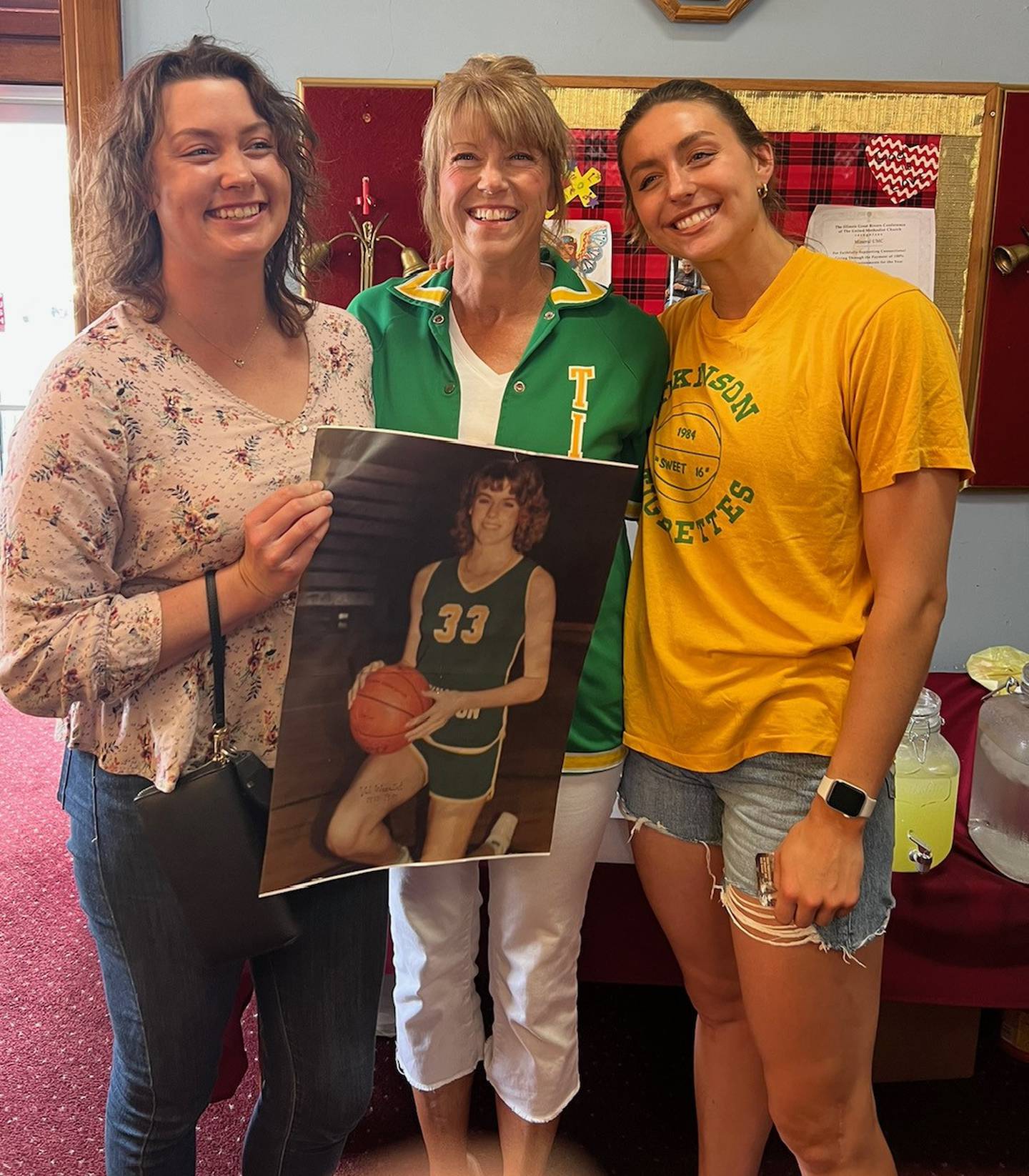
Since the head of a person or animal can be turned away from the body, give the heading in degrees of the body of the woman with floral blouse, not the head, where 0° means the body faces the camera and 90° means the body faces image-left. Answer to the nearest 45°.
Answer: approximately 315°

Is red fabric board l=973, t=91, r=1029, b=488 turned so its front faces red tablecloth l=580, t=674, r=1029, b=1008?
yes

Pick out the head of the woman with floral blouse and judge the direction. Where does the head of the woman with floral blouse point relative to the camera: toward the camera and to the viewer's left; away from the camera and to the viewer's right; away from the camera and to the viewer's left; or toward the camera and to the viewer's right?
toward the camera and to the viewer's right

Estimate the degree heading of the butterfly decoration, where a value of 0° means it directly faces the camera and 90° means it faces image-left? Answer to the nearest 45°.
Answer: approximately 0°

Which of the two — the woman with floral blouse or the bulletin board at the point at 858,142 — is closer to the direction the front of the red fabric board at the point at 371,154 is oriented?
the woman with floral blouse

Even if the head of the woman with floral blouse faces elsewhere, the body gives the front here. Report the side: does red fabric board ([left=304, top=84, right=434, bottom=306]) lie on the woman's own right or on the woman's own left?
on the woman's own left

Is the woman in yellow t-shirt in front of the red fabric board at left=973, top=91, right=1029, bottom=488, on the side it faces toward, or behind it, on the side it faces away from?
in front
